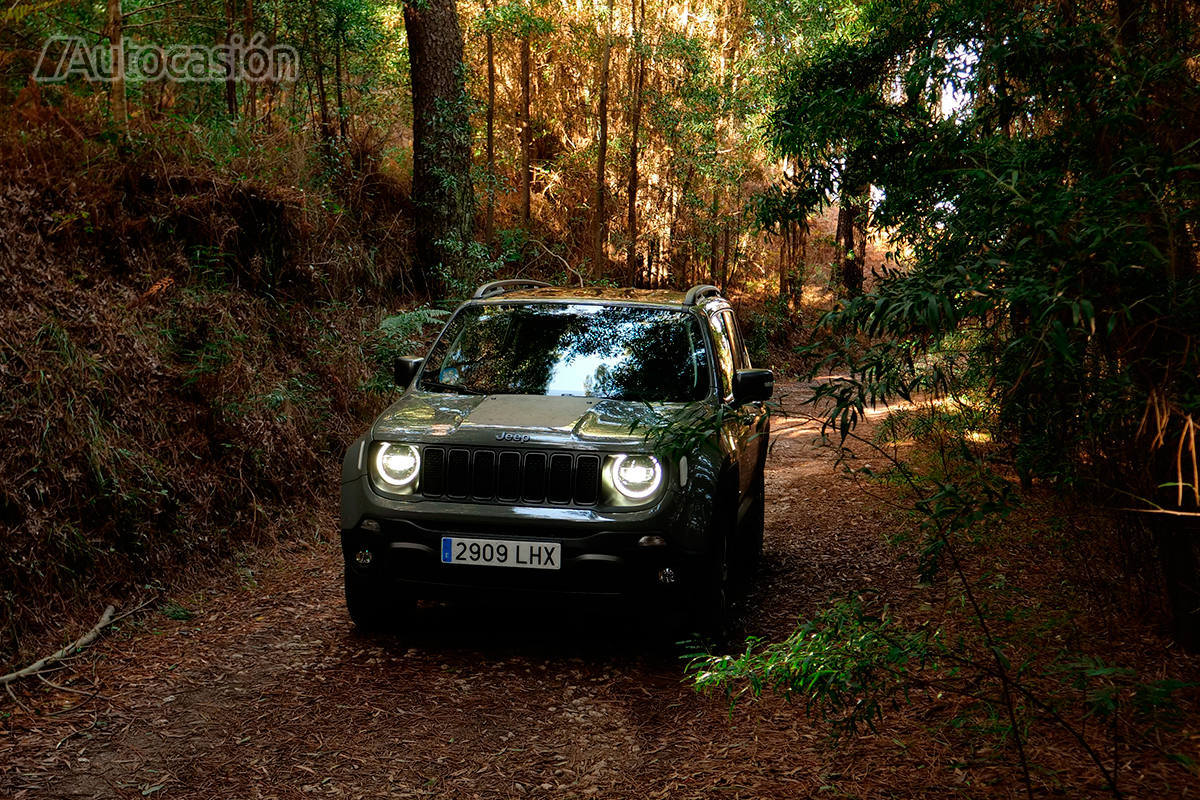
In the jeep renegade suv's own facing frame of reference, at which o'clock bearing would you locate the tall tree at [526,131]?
The tall tree is roughly at 6 o'clock from the jeep renegade suv.

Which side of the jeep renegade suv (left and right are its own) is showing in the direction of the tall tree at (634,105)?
back

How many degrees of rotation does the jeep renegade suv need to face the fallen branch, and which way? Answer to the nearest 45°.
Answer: approximately 90° to its right

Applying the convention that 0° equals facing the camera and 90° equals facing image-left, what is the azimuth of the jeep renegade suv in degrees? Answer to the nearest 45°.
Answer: approximately 0°
